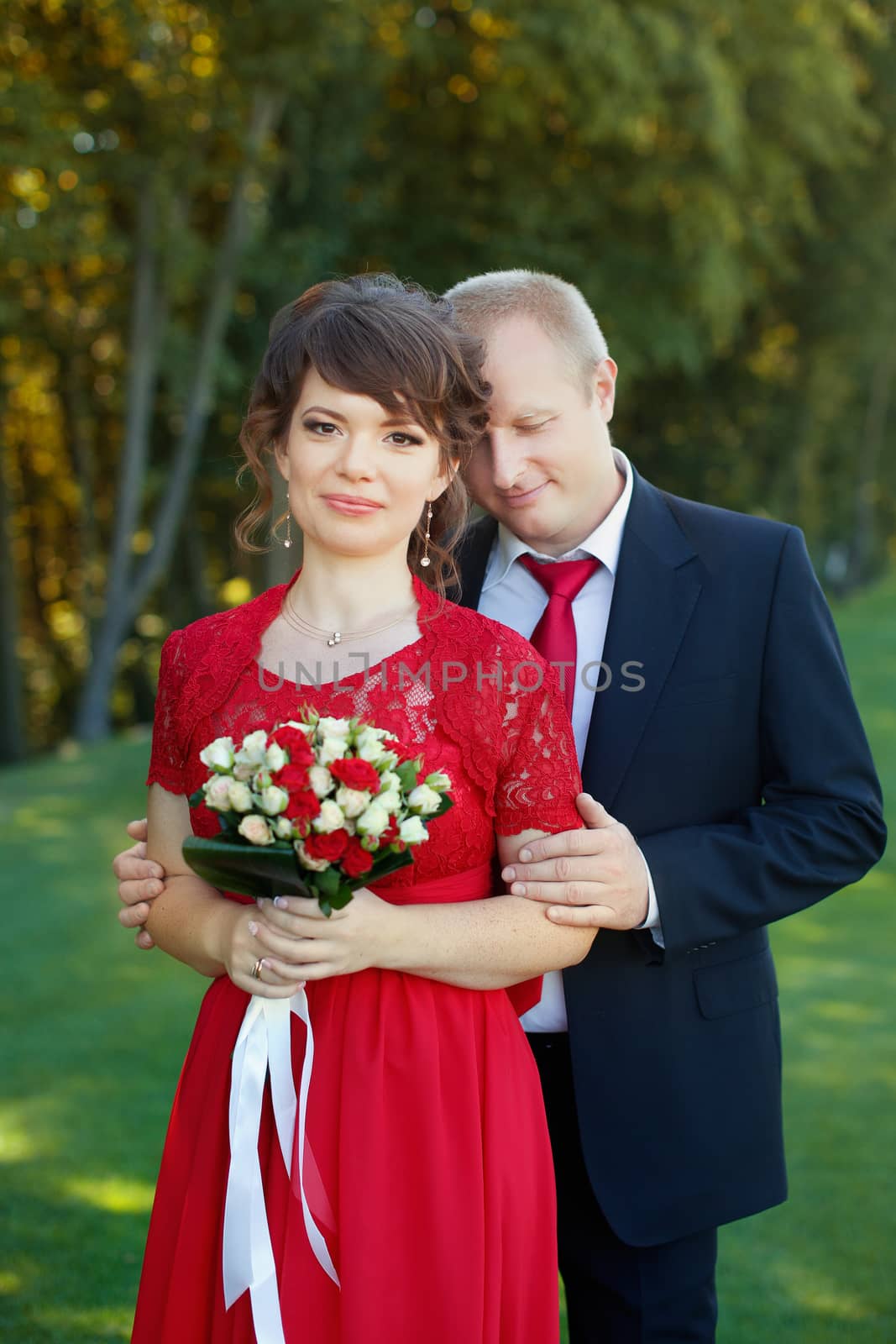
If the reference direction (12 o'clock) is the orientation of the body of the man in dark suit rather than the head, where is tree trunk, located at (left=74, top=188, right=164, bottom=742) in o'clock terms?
The tree trunk is roughly at 4 o'clock from the man in dark suit.

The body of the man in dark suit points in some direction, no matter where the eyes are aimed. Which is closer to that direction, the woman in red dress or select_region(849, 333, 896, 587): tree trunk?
the woman in red dress

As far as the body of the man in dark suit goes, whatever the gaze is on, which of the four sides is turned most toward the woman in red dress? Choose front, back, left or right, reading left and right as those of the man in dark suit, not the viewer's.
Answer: front

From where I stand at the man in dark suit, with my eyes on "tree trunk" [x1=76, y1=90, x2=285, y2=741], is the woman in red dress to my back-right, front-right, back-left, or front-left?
back-left

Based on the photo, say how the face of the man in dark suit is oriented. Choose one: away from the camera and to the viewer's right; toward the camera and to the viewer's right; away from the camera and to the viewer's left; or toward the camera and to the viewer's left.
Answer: toward the camera and to the viewer's left

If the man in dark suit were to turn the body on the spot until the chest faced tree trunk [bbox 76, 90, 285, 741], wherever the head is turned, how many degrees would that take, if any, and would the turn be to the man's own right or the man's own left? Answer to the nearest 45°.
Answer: approximately 135° to the man's own right

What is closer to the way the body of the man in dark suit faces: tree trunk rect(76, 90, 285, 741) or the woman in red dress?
the woman in red dress

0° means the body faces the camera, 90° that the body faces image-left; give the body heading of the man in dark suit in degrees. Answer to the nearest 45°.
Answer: approximately 45°

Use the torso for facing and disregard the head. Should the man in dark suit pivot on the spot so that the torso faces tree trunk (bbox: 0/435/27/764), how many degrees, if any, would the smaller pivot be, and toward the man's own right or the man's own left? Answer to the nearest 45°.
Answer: approximately 90° to the man's own right
